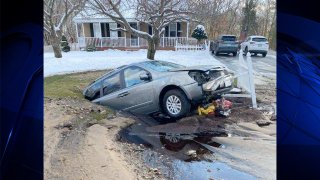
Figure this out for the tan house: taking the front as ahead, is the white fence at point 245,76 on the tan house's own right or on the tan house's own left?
on the tan house's own left

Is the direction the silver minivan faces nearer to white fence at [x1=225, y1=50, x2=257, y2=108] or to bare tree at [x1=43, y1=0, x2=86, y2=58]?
the white fence

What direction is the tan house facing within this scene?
toward the camera

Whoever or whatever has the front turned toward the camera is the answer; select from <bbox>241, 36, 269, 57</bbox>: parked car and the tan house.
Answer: the tan house

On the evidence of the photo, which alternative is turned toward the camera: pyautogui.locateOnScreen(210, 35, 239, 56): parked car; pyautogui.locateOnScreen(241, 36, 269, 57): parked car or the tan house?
the tan house

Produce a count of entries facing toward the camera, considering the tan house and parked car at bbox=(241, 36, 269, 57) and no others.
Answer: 1
